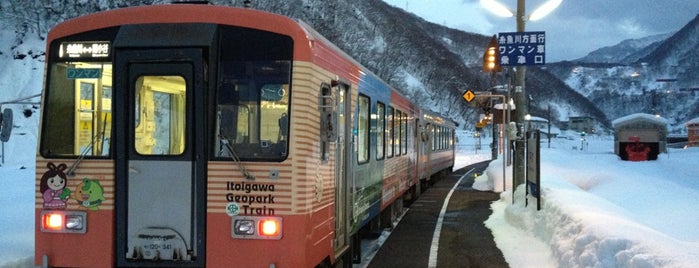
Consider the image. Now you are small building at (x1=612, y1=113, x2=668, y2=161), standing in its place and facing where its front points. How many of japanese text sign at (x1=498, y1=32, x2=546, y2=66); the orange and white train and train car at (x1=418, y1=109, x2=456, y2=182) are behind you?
0

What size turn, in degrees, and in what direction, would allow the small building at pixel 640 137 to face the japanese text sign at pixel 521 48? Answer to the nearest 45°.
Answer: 0° — it already faces it

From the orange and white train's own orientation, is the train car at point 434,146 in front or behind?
behind

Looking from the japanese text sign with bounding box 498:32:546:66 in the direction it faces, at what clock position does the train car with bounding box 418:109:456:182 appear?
The train car is roughly at 5 o'clock from the japanese text sign.

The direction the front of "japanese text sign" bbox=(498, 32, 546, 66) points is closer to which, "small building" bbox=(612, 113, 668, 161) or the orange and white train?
the orange and white train

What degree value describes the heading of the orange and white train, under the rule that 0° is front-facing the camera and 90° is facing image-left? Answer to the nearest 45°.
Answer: approximately 45°

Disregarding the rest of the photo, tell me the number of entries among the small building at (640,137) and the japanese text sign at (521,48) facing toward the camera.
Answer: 2

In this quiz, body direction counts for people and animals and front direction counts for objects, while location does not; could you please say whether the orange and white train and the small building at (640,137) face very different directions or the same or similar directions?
same or similar directions

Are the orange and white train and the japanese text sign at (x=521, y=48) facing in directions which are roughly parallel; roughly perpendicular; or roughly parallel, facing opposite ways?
roughly parallel

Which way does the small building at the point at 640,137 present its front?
toward the camera

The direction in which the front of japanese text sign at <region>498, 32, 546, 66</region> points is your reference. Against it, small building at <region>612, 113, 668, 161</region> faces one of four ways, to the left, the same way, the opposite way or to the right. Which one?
the same way
